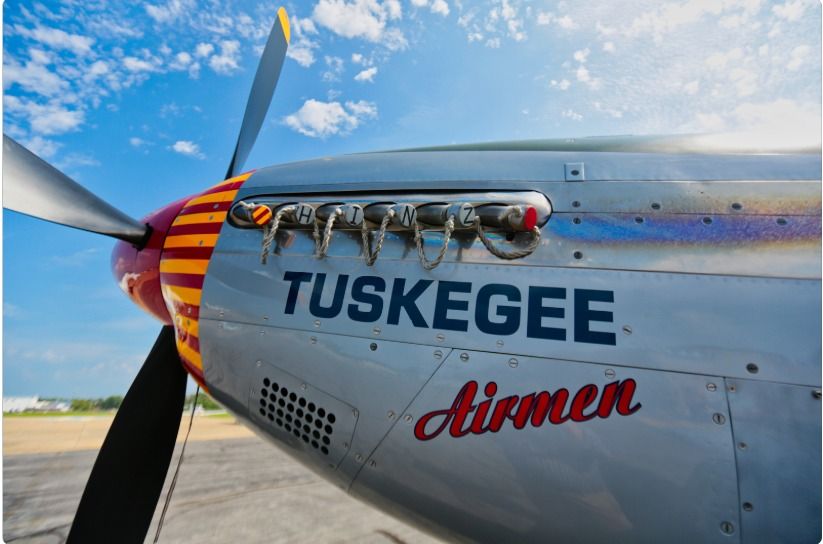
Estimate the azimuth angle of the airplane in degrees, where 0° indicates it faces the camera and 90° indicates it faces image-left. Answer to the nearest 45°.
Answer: approximately 135°
